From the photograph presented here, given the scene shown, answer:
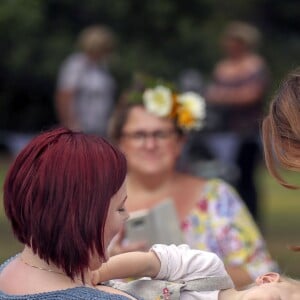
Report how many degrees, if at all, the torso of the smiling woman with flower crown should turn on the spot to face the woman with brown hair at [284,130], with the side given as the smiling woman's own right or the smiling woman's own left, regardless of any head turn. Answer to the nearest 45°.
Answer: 0° — they already face them

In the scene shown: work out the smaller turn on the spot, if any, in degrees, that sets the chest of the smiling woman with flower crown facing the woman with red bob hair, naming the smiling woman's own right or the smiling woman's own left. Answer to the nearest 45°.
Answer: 0° — they already face them

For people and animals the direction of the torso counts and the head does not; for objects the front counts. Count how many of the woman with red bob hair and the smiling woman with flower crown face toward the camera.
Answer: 1

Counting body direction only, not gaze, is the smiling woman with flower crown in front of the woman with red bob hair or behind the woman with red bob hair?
in front

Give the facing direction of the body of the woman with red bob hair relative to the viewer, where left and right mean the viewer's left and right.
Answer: facing away from the viewer and to the right of the viewer

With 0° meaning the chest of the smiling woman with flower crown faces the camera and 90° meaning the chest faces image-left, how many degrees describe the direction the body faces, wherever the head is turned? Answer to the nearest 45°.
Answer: approximately 0°

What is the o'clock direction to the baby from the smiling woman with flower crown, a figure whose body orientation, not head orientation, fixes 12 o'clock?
The baby is roughly at 12 o'clock from the smiling woman with flower crown.
